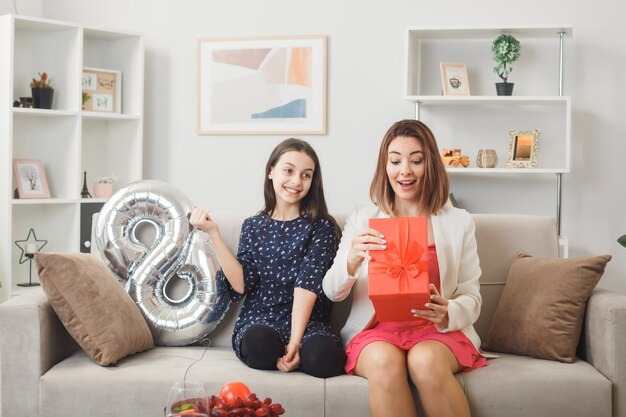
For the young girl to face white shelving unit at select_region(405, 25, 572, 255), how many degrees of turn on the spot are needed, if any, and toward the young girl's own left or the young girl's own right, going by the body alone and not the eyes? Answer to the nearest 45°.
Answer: approximately 135° to the young girl's own left

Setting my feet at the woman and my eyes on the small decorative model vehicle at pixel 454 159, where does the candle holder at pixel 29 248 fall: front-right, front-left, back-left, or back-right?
front-left

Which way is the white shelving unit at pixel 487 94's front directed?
toward the camera

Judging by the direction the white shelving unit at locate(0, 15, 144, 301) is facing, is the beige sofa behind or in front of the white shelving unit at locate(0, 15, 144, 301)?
in front

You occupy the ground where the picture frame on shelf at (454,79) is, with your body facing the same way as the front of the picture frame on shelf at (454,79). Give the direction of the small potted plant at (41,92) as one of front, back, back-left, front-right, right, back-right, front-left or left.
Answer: right

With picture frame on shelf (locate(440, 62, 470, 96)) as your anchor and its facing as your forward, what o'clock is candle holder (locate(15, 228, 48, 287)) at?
The candle holder is roughly at 3 o'clock from the picture frame on shelf.

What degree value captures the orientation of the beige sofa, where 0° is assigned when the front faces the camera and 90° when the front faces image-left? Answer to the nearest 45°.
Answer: approximately 0°

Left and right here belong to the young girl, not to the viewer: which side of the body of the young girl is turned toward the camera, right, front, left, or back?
front

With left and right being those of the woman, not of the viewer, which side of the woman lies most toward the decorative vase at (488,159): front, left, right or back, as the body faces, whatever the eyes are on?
back

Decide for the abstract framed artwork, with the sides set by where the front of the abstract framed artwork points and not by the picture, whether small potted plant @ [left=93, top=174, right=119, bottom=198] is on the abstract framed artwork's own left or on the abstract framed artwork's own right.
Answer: on the abstract framed artwork's own right

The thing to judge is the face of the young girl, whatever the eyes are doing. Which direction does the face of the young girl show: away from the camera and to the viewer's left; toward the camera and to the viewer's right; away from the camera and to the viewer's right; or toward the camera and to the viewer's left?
toward the camera and to the viewer's right

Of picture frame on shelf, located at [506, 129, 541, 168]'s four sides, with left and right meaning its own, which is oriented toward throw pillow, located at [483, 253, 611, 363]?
front

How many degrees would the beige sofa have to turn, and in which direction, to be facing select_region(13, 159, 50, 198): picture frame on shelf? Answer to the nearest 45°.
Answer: approximately 135° to its right

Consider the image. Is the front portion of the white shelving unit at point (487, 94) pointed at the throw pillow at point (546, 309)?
yes

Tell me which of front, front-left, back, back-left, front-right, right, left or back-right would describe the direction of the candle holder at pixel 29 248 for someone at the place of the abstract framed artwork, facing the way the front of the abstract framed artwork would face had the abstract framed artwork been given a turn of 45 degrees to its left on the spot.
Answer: back-right

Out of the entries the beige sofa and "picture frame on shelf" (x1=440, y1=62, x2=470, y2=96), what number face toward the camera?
2
